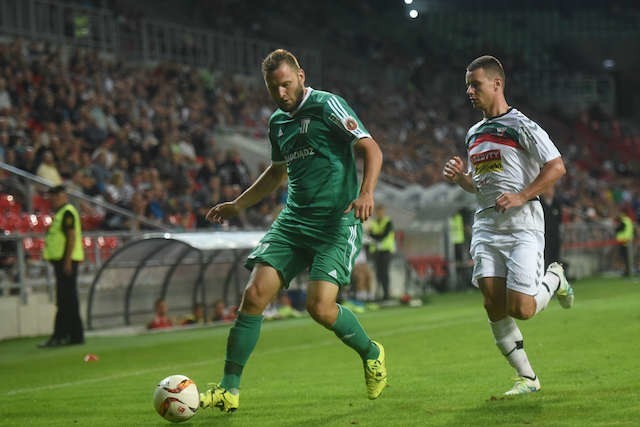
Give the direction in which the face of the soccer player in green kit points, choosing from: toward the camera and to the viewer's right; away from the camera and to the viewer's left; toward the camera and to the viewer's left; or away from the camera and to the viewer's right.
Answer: toward the camera and to the viewer's left

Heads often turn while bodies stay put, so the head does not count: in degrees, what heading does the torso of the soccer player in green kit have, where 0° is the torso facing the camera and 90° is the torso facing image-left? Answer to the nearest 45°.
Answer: approximately 45°

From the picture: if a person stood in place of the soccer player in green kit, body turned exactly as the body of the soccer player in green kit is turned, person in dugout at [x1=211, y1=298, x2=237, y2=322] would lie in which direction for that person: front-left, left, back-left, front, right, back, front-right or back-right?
back-right

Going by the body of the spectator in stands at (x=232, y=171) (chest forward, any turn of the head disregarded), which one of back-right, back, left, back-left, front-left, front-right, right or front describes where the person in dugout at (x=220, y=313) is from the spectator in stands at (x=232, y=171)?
front-right

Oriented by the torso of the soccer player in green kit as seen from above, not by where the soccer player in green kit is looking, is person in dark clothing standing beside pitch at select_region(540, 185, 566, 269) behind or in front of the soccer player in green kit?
behind

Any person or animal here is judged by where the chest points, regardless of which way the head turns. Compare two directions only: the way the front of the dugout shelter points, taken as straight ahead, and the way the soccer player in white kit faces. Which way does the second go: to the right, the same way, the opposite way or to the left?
to the right

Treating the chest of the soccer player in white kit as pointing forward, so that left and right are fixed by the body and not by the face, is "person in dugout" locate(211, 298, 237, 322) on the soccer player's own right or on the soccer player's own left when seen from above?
on the soccer player's own right

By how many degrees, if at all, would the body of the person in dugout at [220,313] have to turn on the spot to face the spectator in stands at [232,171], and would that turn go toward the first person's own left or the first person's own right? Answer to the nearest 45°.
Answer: approximately 135° to the first person's own left

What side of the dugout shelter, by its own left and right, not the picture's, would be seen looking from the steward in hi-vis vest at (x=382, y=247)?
left

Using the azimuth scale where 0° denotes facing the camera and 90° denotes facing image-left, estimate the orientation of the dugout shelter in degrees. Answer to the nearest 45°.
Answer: approximately 315°

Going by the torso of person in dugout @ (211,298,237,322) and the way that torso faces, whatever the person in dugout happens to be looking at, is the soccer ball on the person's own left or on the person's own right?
on the person's own right
